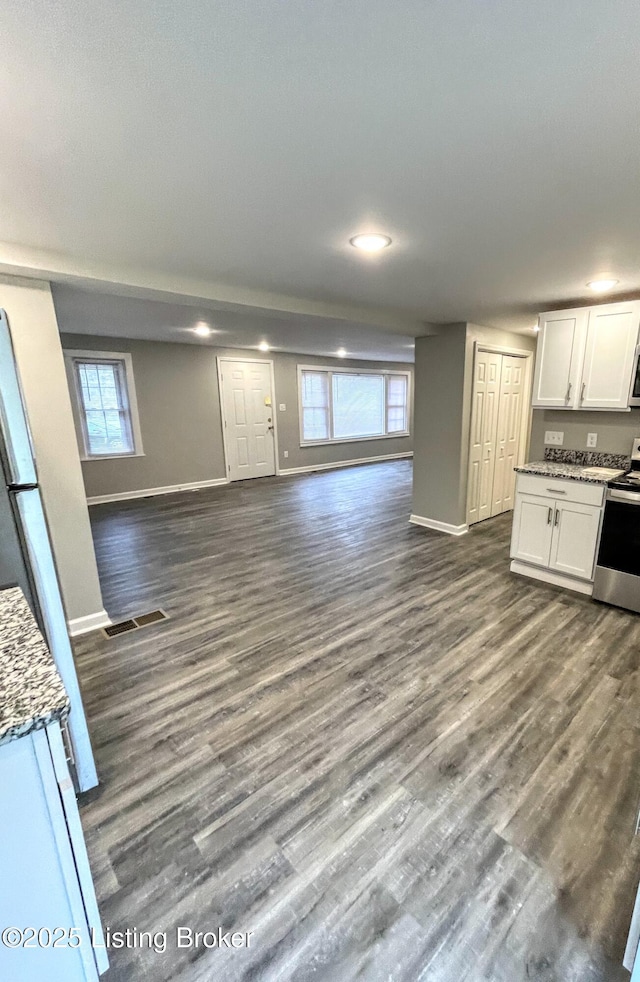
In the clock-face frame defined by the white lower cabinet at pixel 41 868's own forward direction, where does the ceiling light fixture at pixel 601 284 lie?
The ceiling light fixture is roughly at 12 o'clock from the white lower cabinet.

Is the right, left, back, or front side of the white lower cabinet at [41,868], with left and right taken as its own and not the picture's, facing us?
right

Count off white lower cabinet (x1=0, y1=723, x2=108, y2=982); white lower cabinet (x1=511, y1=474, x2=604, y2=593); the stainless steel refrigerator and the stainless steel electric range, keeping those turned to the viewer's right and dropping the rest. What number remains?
2

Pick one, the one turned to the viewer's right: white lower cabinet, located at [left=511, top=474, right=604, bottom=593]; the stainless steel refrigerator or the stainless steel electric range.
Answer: the stainless steel refrigerator

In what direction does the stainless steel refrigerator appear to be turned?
to the viewer's right

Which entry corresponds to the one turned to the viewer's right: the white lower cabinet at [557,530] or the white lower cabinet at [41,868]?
the white lower cabinet at [41,868]

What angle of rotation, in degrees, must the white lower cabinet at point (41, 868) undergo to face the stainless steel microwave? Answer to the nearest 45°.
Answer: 0° — it already faces it

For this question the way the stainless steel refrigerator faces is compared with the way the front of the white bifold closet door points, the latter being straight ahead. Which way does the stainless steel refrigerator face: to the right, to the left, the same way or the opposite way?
to the left
